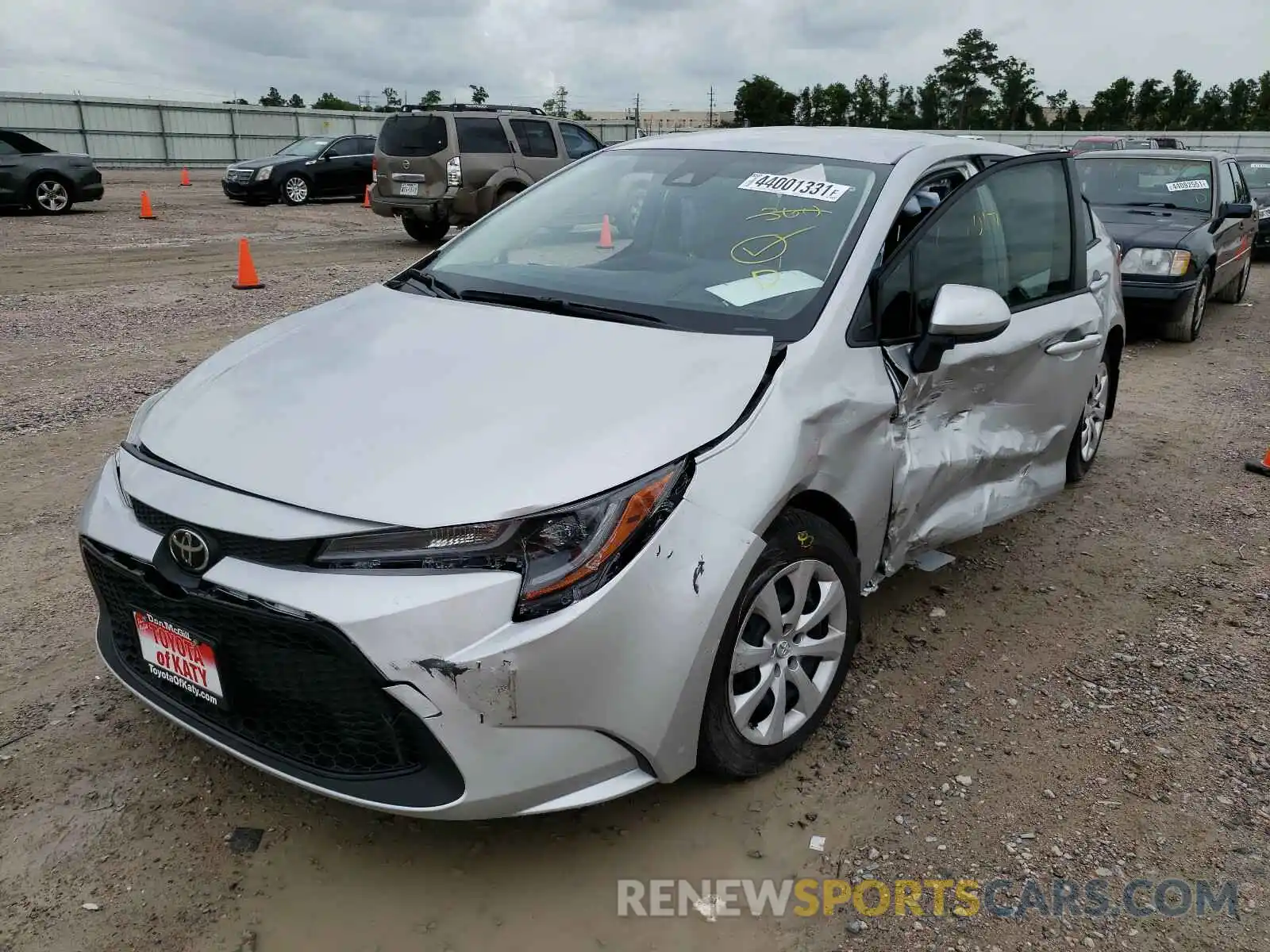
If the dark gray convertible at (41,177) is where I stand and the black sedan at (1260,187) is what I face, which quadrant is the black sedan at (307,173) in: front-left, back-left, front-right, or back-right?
front-left

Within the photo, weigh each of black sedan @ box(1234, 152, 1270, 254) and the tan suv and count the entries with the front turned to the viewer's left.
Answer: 0

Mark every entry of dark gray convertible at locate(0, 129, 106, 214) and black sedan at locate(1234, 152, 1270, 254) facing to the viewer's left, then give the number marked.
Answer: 1

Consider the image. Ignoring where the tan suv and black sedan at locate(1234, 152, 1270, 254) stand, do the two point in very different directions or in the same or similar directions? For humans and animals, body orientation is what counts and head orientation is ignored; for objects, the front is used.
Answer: very different directions

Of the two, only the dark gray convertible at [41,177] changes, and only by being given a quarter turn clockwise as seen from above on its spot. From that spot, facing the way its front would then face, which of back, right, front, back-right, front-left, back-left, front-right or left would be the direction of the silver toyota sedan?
back

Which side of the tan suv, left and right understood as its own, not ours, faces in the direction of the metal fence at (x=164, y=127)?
left

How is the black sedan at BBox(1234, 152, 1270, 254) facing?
toward the camera

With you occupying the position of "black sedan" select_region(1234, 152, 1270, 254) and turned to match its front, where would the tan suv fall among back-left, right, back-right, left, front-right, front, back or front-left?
front-right

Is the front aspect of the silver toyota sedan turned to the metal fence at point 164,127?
no

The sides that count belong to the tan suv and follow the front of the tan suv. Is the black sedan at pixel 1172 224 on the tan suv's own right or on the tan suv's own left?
on the tan suv's own right

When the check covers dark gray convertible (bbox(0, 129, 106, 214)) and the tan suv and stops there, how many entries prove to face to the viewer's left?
1

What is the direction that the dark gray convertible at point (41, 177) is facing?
to the viewer's left

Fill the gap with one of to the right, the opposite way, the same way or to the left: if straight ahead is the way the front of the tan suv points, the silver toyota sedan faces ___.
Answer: the opposite way

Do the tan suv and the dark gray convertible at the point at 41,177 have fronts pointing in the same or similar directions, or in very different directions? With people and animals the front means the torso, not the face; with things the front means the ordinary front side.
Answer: very different directions

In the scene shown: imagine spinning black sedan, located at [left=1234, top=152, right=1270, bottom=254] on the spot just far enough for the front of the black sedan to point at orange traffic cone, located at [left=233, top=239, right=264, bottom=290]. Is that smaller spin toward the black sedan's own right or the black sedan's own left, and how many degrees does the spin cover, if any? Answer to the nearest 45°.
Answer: approximately 45° to the black sedan's own right

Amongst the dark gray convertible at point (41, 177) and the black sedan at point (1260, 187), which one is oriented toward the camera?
the black sedan at point (1260, 187)

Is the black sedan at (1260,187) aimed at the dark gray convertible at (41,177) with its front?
no
